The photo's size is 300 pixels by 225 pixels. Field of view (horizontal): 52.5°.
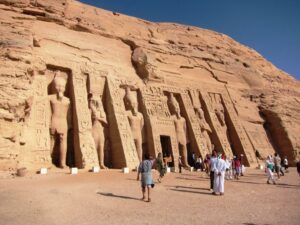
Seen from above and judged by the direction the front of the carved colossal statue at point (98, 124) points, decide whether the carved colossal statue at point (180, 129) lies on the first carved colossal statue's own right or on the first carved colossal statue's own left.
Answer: on the first carved colossal statue's own left

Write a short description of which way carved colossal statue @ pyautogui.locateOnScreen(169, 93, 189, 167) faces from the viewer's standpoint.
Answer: facing the viewer and to the right of the viewer

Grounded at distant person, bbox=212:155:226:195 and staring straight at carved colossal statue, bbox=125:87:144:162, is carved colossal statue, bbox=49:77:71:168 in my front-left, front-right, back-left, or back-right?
front-left

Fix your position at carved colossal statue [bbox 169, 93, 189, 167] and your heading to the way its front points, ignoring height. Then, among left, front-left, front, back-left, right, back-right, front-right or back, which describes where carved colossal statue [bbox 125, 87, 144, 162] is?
right

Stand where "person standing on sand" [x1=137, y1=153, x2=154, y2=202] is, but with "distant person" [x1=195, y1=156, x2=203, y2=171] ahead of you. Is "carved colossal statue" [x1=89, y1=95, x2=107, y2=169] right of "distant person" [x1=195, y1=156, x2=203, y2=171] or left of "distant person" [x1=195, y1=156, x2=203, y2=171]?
left

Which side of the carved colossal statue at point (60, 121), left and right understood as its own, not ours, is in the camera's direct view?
front

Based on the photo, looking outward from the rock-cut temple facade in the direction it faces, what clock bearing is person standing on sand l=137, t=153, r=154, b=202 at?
The person standing on sand is roughly at 1 o'clock from the rock-cut temple facade.
